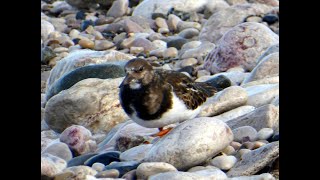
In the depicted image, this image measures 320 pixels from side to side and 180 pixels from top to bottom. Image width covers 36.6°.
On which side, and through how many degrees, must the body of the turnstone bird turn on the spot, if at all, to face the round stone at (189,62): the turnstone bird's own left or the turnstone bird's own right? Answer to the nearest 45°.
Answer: approximately 135° to the turnstone bird's own right

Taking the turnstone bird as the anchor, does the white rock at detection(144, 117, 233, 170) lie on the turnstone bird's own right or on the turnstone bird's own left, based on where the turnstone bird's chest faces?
on the turnstone bird's own left

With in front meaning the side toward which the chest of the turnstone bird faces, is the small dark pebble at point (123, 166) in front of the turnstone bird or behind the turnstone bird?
in front

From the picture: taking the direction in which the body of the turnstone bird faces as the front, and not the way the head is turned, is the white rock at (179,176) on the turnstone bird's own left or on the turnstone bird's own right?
on the turnstone bird's own left

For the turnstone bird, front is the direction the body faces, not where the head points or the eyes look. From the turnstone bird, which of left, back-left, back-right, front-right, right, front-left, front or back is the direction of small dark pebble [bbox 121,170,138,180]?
front-left

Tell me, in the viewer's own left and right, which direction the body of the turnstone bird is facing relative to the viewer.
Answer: facing the viewer and to the left of the viewer

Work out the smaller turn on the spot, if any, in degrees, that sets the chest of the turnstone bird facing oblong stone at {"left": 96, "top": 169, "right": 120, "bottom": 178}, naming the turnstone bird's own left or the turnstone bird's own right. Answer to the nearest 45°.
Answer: approximately 45° to the turnstone bird's own left

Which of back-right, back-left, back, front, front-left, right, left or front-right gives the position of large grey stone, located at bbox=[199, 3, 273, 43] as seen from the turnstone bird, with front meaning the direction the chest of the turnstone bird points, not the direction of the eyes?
back-right

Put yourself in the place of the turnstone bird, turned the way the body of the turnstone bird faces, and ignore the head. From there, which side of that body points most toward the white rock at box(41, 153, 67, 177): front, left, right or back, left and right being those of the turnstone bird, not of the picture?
front

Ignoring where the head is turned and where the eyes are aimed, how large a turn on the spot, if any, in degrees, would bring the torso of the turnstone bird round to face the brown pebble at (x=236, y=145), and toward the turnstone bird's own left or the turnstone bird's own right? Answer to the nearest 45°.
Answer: approximately 90° to the turnstone bird's own left

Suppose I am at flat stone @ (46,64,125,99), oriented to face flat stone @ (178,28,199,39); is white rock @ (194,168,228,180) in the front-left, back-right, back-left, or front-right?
back-right

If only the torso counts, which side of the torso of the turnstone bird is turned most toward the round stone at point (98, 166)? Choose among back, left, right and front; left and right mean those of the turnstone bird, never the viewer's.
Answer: front

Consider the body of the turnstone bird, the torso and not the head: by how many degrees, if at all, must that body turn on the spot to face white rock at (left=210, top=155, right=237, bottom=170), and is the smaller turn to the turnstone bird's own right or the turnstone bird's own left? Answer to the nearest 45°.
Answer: approximately 90° to the turnstone bird's own left

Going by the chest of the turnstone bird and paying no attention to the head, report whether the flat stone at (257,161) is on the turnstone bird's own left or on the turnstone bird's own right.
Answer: on the turnstone bird's own left

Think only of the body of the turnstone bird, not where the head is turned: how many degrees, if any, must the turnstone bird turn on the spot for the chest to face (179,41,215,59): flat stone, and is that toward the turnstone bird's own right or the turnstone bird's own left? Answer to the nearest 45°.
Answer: approximately 135° to the turnstone bird's own right

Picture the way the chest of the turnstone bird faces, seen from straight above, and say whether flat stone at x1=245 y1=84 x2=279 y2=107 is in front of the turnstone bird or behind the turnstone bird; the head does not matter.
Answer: behind
